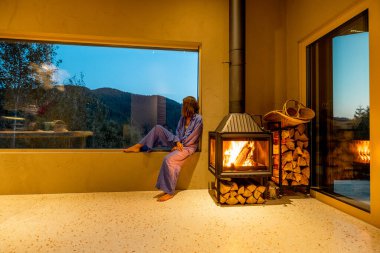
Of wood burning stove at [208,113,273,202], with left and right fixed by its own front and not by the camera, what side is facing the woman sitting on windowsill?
right

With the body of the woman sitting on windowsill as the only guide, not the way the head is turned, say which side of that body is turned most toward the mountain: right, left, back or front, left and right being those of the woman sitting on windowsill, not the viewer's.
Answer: right

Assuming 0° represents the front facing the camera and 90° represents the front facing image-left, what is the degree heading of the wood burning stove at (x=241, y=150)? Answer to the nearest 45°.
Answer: approximately 0°

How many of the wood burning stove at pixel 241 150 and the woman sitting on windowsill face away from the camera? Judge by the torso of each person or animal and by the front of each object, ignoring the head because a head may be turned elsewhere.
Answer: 0

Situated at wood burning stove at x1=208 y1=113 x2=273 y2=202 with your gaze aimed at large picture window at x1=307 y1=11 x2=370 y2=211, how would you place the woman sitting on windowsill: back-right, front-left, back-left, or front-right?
back-left

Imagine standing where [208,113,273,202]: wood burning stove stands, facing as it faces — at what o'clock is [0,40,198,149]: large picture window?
The large picture window is roughly at 3 o'clock from the wood burning stove.

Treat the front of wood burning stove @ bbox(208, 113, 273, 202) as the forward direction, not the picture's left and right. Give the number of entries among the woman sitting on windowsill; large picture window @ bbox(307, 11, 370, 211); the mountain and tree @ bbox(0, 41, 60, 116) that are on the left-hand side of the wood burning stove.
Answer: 1

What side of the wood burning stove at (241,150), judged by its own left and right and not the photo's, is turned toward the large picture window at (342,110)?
left

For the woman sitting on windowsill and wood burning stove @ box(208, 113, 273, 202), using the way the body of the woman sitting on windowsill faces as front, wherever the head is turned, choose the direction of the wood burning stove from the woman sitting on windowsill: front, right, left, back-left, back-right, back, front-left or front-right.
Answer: left

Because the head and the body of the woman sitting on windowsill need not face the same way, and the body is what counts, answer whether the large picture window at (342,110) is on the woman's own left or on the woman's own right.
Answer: on the woman's own left

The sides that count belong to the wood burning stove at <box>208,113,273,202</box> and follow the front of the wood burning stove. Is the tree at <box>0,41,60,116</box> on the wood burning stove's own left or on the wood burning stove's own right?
on the wood burning stove's own right
